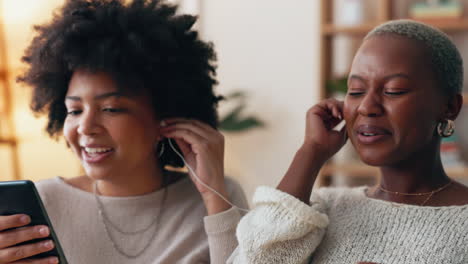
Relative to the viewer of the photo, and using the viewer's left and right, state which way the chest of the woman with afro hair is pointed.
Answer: facing the viewer and to the left of the viewer

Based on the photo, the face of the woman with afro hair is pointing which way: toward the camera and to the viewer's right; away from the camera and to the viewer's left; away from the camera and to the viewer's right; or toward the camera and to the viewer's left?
toward the camera and to the viewer's left

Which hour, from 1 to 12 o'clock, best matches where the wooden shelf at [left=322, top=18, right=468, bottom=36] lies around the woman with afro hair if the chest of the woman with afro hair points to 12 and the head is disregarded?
The wooden shelf is roughly at 6 o'clock from the woman with afro hair.
